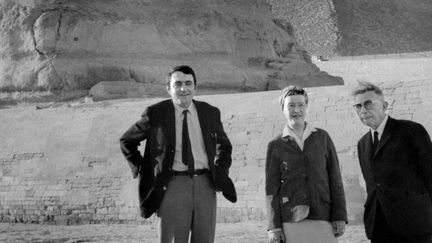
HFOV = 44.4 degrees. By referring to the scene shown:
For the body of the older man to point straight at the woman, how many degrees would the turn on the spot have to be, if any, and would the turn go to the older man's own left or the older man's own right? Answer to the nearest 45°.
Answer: approximately 45° to the older man's own right

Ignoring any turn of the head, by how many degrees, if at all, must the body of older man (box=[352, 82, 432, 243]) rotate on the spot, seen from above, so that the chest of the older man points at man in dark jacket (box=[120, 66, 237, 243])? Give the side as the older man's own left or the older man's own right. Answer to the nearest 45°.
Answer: approximately 45° to the older man's own right

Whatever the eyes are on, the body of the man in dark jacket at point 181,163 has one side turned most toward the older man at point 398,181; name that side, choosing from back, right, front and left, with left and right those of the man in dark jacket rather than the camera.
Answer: left

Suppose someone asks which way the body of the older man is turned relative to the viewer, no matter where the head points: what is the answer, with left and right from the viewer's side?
facing the viewer and to the left of the viewer

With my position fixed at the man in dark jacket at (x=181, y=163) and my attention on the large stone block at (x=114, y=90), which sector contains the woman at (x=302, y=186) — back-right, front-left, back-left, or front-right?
back-right

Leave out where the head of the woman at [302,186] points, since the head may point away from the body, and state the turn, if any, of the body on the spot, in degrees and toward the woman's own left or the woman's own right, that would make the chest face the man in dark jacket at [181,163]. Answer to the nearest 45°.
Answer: approximately 90° to the woman's own right

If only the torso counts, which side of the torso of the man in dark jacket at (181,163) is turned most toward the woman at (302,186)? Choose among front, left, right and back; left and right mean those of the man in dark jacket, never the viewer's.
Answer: left

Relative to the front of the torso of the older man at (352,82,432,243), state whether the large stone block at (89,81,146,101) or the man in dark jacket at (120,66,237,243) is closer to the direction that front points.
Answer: the man in dark jacket

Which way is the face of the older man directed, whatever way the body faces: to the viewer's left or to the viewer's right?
to the viewer's left

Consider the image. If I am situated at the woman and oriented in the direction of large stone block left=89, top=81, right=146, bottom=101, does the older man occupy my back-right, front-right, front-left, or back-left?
back-right

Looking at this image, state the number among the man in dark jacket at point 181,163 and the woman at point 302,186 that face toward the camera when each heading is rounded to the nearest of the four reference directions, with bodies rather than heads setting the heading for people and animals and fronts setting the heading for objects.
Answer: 2

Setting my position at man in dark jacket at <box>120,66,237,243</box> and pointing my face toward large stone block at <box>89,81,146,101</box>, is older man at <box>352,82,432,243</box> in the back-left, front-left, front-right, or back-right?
back-right
